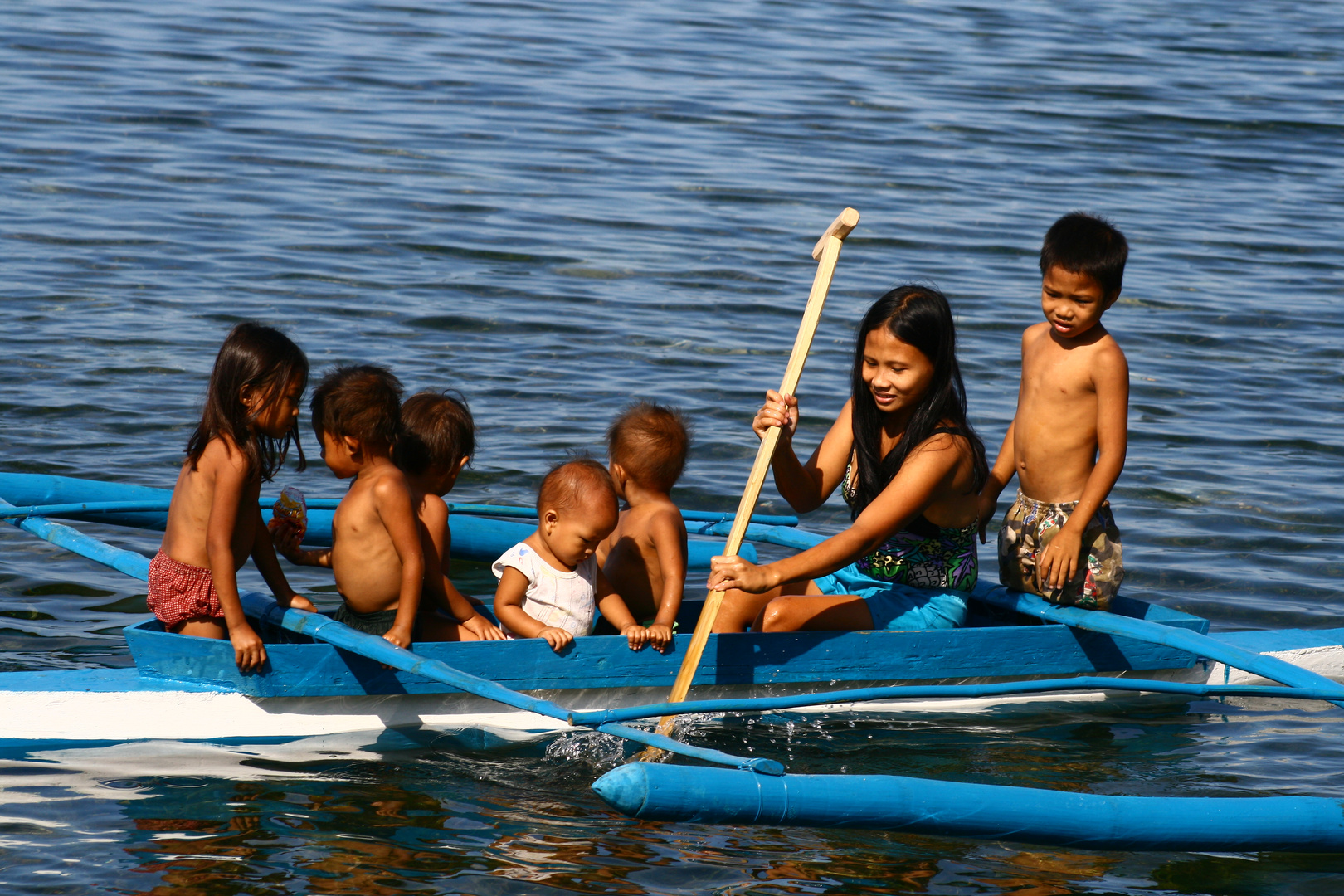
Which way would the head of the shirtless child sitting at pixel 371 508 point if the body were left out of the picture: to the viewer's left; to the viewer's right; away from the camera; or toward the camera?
to the viewer's left

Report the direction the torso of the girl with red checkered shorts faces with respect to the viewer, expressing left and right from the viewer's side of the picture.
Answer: facing to the right of the viewer

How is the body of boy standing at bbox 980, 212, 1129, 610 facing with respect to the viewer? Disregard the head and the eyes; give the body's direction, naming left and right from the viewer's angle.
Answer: facing the viewer and to the left of the viewer

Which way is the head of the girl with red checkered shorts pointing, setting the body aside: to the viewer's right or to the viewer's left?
to the viewer's right

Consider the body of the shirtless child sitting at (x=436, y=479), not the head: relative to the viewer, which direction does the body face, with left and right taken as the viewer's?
facing to the right of the viewer

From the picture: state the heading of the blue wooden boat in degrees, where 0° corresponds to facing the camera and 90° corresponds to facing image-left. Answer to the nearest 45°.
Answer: approximately 90°

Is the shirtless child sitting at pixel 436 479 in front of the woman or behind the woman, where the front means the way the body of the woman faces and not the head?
in front

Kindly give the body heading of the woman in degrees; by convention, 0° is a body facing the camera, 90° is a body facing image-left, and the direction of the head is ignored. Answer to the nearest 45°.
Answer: approximately 45°

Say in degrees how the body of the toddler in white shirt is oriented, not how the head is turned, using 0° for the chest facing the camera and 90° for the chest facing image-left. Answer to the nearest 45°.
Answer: approximately 315°

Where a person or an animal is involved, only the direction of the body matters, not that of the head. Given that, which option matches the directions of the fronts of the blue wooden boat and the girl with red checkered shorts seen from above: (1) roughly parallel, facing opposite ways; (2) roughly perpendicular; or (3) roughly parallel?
roughly parallel, facing opposite ways

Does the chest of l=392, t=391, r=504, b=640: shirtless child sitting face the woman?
yes

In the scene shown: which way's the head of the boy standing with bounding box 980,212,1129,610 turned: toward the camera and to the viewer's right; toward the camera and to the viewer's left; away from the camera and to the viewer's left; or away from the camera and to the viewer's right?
toward the camera and to the viewer's left

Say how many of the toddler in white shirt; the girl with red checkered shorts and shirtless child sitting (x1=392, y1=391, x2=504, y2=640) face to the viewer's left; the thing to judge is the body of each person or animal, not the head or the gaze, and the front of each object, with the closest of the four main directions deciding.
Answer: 0
